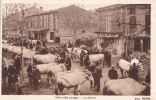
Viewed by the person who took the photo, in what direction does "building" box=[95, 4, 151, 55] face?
facing the viewer and to the left of the viewer
